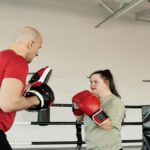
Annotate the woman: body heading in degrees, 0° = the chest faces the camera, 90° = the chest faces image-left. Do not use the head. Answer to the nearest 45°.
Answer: approximately 45°

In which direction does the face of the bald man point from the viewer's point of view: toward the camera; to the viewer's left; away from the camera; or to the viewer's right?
to the viewer's right

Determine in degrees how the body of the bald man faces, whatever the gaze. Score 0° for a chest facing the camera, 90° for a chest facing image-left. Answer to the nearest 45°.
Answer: approximately 270°

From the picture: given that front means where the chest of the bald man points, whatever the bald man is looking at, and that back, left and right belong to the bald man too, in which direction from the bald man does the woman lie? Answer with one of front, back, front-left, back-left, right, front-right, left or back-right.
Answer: front-left

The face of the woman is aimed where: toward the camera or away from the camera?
toward the camera

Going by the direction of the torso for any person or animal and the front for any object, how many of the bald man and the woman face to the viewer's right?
1

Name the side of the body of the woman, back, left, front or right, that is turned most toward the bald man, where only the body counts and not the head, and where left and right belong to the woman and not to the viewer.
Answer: front
